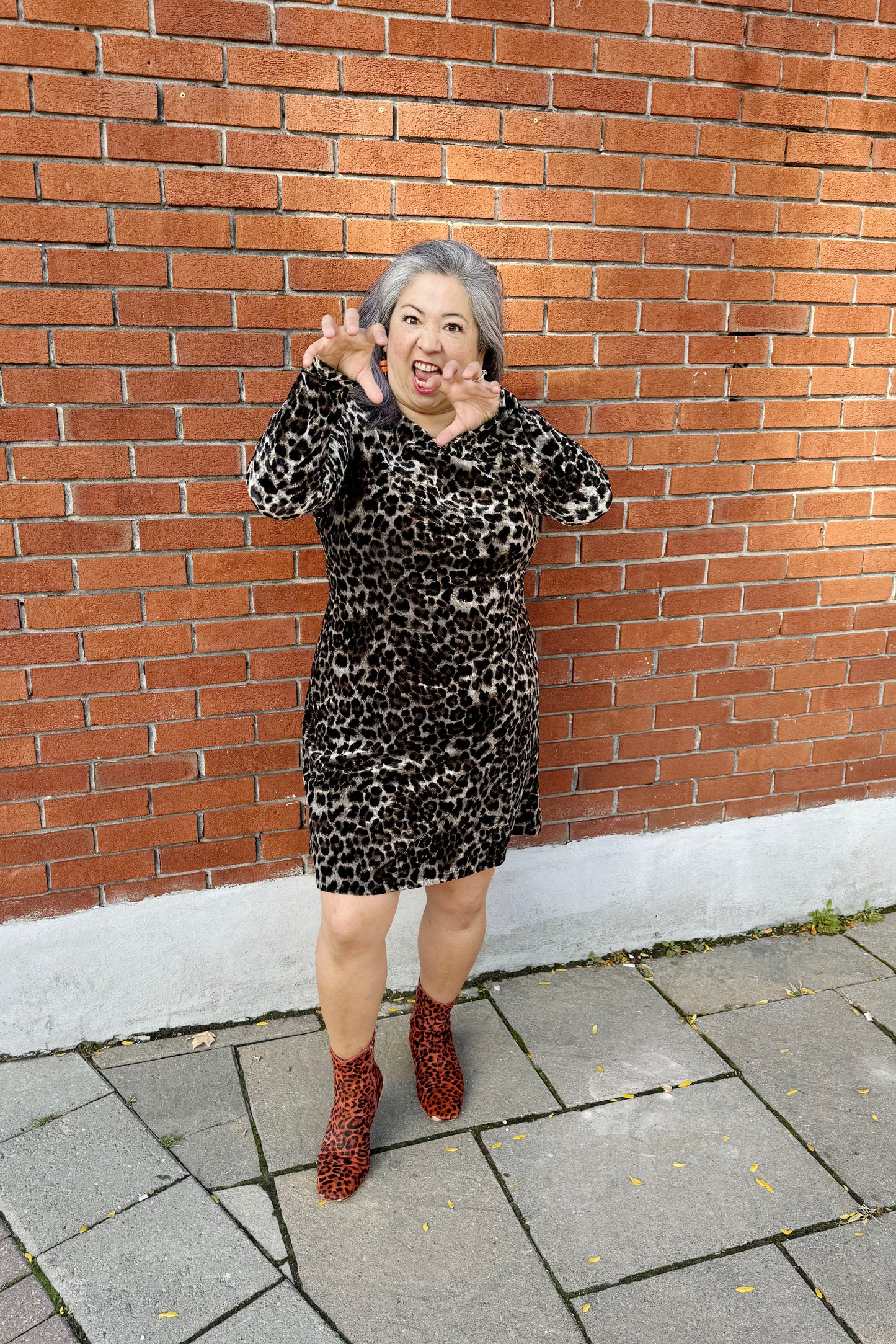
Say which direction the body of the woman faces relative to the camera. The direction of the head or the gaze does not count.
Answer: toward the camera

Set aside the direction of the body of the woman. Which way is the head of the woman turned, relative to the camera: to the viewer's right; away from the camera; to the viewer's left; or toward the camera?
toward the camera
